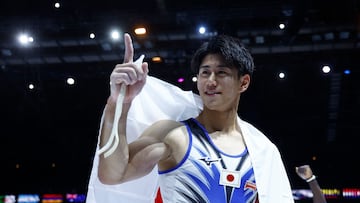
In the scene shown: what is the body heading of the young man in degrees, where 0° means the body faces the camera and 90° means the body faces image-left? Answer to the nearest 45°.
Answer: approximately 0°

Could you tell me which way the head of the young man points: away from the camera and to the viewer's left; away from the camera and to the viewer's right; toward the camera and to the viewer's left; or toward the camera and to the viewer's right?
toward the camera and to the viewer's left
